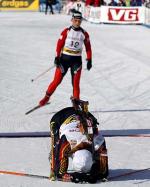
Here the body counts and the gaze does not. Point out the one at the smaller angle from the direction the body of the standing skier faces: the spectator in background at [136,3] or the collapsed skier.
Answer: the collapsed skier

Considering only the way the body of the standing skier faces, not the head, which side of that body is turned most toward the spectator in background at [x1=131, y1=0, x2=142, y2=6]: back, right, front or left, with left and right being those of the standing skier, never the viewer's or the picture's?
back

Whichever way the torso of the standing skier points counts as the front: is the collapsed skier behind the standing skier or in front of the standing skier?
in front

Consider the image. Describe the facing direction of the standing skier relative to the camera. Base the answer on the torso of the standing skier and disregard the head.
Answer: toward the camera
